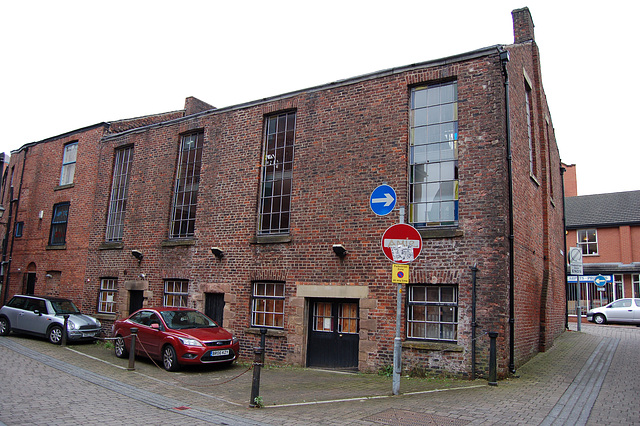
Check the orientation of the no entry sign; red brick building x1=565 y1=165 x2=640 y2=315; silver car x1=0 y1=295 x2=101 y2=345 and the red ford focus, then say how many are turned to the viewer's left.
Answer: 0

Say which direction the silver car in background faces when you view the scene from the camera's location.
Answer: facing to the left of the viewer

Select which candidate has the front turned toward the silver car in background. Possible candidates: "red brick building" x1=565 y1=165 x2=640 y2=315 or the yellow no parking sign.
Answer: the red brick building

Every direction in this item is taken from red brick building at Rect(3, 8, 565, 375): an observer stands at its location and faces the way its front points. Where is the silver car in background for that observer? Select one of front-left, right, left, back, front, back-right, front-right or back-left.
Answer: back

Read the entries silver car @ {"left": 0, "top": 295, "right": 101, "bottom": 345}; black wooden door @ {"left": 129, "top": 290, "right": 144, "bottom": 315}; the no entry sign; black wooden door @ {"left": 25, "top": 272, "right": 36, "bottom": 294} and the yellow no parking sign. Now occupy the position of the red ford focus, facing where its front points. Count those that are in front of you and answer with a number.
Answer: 2

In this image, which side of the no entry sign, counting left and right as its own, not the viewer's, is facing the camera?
front

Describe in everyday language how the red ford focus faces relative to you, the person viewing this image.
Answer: facing the viewer and to the right of the viewer

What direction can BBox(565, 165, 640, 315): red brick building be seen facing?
toward the camera

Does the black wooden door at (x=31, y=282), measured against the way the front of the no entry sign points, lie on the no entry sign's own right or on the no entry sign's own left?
on the no entry sign's own right

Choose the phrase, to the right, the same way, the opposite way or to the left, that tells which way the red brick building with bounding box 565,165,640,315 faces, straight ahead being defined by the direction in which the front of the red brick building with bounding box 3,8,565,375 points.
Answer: the same way

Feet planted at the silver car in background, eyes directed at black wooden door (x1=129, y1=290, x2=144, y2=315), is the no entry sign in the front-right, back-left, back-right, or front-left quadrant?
front-left

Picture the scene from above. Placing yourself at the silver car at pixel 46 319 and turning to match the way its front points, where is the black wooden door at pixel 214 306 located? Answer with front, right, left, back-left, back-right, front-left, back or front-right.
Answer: front

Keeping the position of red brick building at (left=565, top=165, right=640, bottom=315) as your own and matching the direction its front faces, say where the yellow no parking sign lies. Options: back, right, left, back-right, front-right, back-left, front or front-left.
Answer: front

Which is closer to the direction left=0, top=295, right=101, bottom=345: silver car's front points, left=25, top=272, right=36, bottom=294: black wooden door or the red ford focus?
the red ford focus

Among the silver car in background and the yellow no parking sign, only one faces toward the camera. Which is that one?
the yellow no parking sign

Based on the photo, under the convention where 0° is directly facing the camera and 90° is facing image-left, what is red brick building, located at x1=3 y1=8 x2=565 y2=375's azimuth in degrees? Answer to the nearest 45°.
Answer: approximately 45°
